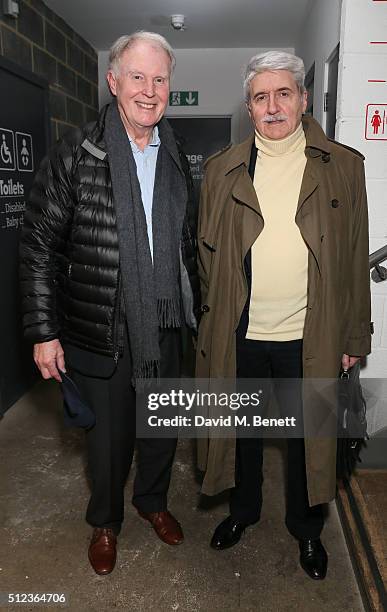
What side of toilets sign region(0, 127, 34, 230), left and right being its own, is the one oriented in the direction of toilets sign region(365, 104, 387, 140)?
front

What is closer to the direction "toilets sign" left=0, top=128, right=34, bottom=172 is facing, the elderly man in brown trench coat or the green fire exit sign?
the elderly man in brown trench coat

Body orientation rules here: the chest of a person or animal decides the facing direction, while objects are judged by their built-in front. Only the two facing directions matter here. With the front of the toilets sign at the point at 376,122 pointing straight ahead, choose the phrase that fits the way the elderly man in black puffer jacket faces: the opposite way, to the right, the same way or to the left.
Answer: the same way

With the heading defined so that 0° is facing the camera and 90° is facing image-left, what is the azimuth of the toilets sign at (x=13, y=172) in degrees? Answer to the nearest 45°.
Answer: approximately 315°

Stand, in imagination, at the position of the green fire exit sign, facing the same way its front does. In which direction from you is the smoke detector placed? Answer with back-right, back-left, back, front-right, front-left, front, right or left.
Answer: front

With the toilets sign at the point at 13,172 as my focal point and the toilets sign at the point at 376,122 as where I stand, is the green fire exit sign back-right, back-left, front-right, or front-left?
front-right

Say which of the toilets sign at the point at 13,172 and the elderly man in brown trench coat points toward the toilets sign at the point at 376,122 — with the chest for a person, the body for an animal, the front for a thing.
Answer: the toilets sign at the point at 13,172

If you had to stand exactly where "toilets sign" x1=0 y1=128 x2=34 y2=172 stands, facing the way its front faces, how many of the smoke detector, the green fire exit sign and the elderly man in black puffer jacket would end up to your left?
2

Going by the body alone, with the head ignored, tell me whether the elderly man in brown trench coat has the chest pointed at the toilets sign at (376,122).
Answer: no

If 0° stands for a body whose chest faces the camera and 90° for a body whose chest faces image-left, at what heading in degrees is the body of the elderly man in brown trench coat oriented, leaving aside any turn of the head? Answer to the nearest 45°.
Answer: approximately 0°

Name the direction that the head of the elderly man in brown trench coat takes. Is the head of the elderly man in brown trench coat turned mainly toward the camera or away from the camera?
toward the camera

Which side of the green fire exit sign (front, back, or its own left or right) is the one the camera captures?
front

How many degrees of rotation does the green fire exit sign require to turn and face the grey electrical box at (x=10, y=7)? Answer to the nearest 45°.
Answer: approximately 45° to its right

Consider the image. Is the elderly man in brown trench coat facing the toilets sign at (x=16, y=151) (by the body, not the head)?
no

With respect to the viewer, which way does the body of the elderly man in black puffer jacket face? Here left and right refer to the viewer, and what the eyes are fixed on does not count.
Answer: facing the viewer and to the right of the viewer

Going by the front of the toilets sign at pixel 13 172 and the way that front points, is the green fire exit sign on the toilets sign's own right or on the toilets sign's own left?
on the toilets sign's own left

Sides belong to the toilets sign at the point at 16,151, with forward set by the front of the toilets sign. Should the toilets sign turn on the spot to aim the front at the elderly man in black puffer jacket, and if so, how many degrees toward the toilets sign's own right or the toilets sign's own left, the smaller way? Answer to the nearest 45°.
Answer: approximately 45° to the toilets sign's own right

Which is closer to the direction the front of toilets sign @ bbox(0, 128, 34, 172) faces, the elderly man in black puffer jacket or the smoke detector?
the elderly man in black puffer jacket
